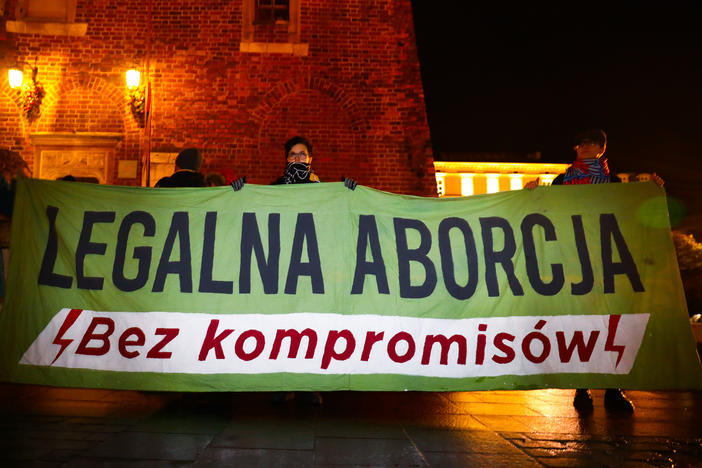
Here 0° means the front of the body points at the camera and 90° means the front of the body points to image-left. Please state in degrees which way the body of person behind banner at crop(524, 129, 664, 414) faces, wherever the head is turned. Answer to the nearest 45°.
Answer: approximately 0°

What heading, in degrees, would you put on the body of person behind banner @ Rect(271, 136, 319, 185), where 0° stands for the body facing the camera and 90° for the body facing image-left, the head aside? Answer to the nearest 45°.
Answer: approximately 0°
